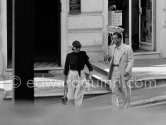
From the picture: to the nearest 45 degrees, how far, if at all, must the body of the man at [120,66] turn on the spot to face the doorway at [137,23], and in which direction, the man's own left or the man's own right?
approximately 135° to the man's own right

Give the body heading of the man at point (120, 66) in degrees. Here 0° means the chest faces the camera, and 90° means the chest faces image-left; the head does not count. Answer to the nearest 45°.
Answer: approximately 45°

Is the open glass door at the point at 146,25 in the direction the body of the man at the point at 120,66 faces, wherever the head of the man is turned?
no

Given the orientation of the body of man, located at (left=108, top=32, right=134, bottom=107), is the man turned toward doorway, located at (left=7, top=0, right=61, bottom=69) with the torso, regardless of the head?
no

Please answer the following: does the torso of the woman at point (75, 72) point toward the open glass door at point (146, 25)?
no

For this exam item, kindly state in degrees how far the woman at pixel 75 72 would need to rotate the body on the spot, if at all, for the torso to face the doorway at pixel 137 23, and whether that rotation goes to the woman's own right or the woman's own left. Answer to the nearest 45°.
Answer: approximately 180°

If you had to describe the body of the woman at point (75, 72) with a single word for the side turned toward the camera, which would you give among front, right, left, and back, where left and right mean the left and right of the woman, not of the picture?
front

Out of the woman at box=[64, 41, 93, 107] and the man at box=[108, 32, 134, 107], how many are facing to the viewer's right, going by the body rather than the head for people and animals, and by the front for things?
0

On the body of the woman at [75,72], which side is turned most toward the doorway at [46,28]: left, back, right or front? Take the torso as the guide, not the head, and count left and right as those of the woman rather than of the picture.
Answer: back
